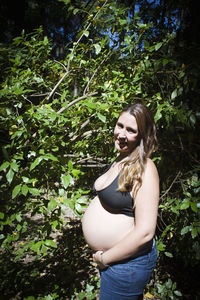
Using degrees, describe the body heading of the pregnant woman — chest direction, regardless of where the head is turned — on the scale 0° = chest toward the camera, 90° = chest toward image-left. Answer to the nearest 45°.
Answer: approximately 90°
